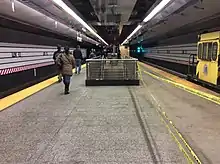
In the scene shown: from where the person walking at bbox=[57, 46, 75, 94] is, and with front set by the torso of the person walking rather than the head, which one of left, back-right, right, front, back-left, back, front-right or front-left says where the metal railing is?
front-right

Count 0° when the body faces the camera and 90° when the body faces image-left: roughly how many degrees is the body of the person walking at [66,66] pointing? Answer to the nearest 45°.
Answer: approximately 180°
